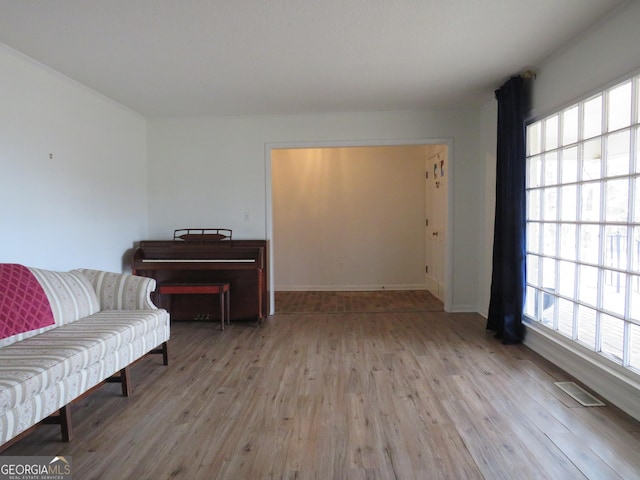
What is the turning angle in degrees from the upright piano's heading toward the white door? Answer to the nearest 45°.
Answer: approximately 90° to its left

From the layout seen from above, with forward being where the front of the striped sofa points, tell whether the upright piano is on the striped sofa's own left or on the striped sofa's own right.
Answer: on the striped sofa's own left

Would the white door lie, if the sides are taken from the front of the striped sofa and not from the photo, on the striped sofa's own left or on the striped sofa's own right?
on the striped sofa's own left

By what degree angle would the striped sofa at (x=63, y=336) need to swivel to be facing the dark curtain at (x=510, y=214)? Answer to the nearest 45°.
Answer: approximately 45° to its left

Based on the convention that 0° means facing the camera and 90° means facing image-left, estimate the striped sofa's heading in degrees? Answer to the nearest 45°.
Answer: approximately 315°

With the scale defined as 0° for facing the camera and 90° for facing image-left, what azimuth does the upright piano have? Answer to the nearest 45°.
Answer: approximately 0°

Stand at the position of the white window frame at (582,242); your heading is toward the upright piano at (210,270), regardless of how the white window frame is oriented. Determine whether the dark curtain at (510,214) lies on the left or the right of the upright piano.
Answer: right

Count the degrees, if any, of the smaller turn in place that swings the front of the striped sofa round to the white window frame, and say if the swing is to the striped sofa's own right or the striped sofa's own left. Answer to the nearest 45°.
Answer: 0° — it already faces it

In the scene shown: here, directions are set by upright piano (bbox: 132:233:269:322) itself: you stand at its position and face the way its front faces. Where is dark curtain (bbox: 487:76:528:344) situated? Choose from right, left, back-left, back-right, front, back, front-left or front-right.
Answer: front-left

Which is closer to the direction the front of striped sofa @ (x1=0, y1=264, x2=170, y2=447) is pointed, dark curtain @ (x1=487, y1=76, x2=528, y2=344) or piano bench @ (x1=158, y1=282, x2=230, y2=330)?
the dark curtain

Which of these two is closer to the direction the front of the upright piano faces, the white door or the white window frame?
the white window frame

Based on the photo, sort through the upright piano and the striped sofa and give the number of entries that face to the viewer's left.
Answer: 0

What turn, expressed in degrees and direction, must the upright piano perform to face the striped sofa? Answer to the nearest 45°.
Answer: approximately 45° to its right
